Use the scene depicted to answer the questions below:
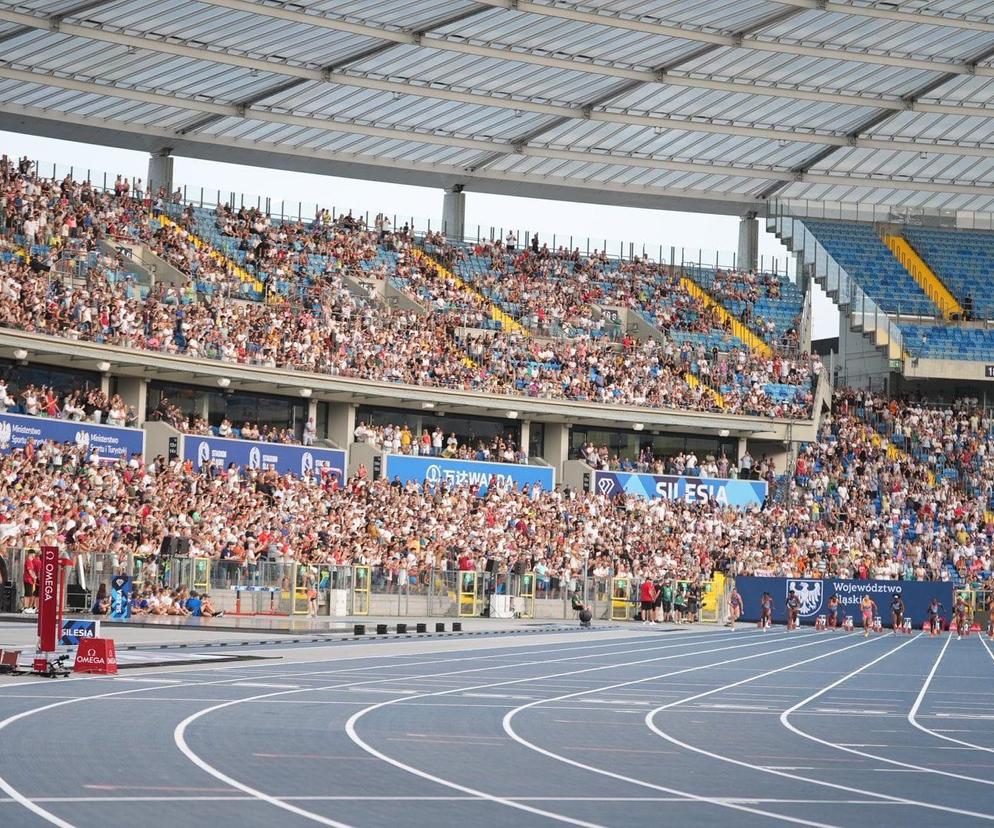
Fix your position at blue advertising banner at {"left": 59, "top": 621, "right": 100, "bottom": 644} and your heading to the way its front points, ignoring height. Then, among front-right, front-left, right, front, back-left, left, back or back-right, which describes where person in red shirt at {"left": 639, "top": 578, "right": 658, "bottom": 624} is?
back-left

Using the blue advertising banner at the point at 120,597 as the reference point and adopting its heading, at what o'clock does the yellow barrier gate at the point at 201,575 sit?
The yellow barrier gate is roughly at 7 o'clock from the blue advertising banner.

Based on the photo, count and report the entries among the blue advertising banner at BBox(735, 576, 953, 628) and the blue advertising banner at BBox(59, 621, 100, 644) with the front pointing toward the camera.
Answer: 2
